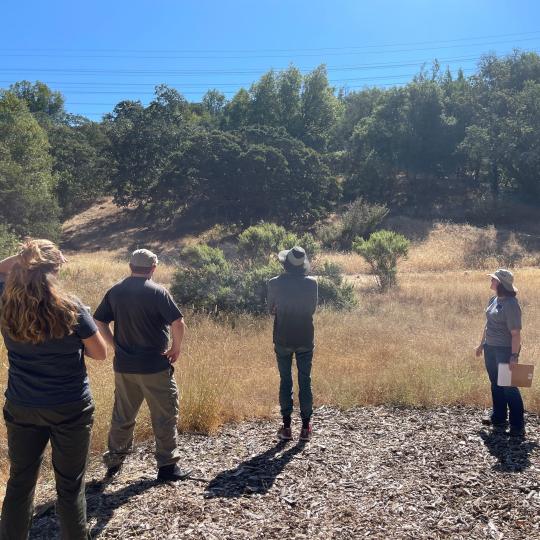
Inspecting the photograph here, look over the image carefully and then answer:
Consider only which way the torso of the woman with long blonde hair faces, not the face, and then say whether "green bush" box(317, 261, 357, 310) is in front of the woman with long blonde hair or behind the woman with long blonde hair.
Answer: in front

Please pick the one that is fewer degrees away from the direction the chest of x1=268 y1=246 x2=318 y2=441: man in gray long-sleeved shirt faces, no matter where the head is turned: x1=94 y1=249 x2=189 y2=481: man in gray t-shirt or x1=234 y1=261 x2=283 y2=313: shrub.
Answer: the shrub

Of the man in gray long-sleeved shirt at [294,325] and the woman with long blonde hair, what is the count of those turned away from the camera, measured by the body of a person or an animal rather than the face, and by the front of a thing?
2

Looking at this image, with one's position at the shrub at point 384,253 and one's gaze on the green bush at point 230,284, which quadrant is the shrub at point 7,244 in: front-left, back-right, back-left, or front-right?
front-right

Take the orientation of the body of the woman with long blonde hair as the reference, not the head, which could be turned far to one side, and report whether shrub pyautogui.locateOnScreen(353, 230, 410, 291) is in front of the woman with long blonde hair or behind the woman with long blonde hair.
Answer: in front

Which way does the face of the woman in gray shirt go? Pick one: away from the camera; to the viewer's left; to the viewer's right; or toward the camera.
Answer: to the viewer's left

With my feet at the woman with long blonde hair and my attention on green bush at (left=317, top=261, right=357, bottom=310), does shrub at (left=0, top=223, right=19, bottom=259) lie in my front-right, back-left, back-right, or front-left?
front-left

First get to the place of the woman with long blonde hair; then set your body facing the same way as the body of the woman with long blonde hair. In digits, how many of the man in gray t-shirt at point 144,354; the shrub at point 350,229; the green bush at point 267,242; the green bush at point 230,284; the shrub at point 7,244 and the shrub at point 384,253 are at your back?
0

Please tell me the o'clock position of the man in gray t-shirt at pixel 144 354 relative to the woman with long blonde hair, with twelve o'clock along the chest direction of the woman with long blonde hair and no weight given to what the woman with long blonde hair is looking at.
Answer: The man in gray t-shirt is roughly at 1 o'clock from the woman with long blonde hair.

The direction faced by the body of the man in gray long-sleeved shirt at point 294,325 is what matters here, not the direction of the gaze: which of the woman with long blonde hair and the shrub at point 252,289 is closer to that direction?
the shrub

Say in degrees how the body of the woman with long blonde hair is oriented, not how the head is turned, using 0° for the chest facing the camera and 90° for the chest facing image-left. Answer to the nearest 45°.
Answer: approximately 180°

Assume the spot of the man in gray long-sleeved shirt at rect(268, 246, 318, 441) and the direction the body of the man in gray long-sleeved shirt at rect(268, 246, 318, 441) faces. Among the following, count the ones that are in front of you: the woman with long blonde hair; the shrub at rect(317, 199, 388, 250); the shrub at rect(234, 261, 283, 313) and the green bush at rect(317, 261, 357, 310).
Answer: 3

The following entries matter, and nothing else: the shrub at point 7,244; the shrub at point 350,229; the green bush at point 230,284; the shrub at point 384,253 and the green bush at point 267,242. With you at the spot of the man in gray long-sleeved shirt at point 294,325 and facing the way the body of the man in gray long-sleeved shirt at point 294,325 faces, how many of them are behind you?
0

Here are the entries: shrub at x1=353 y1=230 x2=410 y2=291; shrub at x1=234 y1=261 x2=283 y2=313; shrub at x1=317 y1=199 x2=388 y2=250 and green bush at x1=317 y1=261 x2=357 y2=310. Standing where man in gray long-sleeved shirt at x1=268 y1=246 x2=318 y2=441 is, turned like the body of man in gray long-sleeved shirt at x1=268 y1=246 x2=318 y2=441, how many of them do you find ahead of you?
4

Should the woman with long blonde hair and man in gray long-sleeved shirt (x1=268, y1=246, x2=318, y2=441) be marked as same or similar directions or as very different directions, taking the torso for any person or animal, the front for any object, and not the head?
same or similar directions

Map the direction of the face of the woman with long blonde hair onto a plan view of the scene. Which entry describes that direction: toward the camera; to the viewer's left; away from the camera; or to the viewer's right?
away from the camera

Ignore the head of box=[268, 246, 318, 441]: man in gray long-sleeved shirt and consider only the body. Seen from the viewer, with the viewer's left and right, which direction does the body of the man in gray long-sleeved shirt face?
facing away from the viewer

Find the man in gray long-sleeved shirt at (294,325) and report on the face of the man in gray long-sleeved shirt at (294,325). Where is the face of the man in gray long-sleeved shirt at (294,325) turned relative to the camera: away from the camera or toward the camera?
away from the camera

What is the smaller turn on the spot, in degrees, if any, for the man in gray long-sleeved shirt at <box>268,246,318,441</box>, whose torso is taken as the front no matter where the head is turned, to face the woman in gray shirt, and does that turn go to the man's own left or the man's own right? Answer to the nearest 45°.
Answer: approximately 90° to the man's own right
